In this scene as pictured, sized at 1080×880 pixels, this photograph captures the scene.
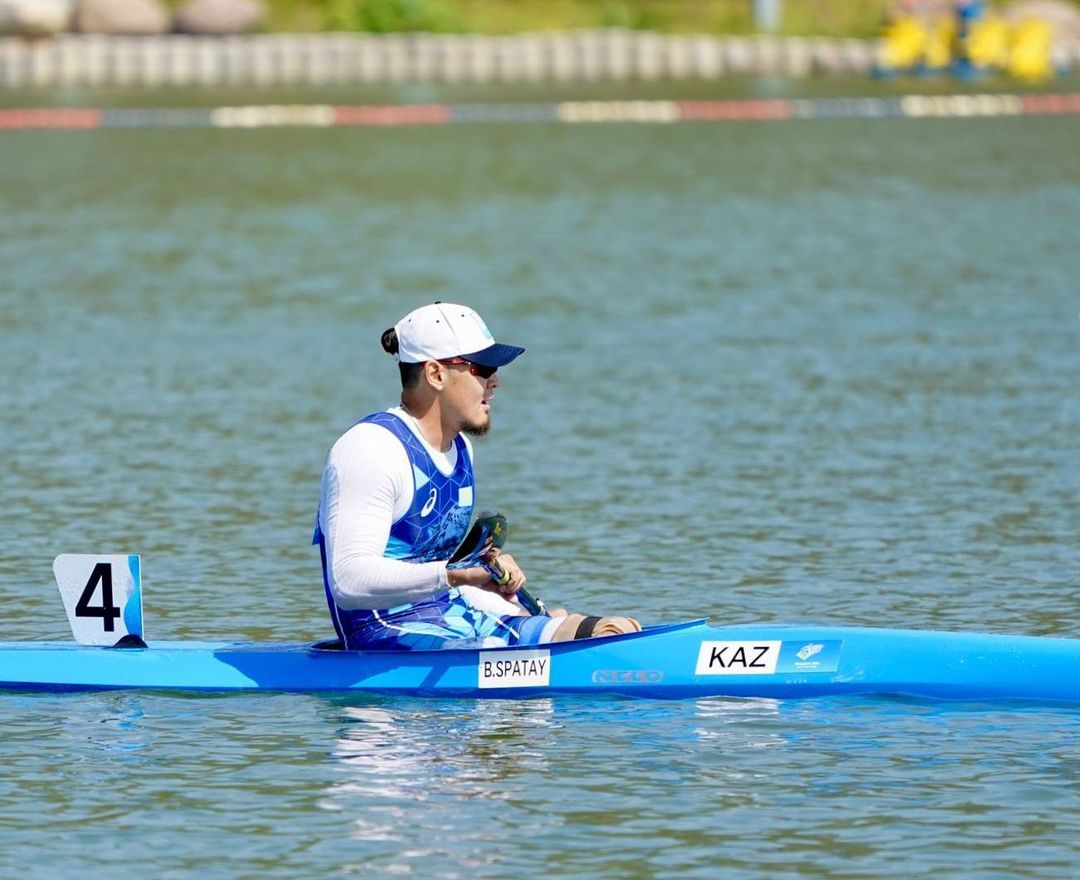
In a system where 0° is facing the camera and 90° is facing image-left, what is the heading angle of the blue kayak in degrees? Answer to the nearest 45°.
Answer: approximately 270°

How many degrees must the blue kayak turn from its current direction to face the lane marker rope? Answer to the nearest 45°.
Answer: approximately 90° to its left

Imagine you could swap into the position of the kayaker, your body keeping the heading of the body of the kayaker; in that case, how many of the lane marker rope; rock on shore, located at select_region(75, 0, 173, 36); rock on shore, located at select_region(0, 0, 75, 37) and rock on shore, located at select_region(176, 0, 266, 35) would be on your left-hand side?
4

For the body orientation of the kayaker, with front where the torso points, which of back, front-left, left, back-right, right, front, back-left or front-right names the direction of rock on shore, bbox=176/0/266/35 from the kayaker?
left

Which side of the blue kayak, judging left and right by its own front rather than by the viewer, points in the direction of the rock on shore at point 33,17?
left

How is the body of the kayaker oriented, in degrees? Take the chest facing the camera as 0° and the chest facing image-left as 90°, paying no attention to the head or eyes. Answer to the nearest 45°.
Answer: approximately 270°

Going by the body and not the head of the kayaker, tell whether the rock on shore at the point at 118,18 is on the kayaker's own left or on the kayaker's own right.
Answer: on the kayaker's own left

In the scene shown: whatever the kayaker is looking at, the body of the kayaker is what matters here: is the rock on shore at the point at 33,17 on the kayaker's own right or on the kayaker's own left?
on the kayaker's own left

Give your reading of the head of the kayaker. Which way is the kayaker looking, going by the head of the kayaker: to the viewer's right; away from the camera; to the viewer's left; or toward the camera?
to the viewer's right
